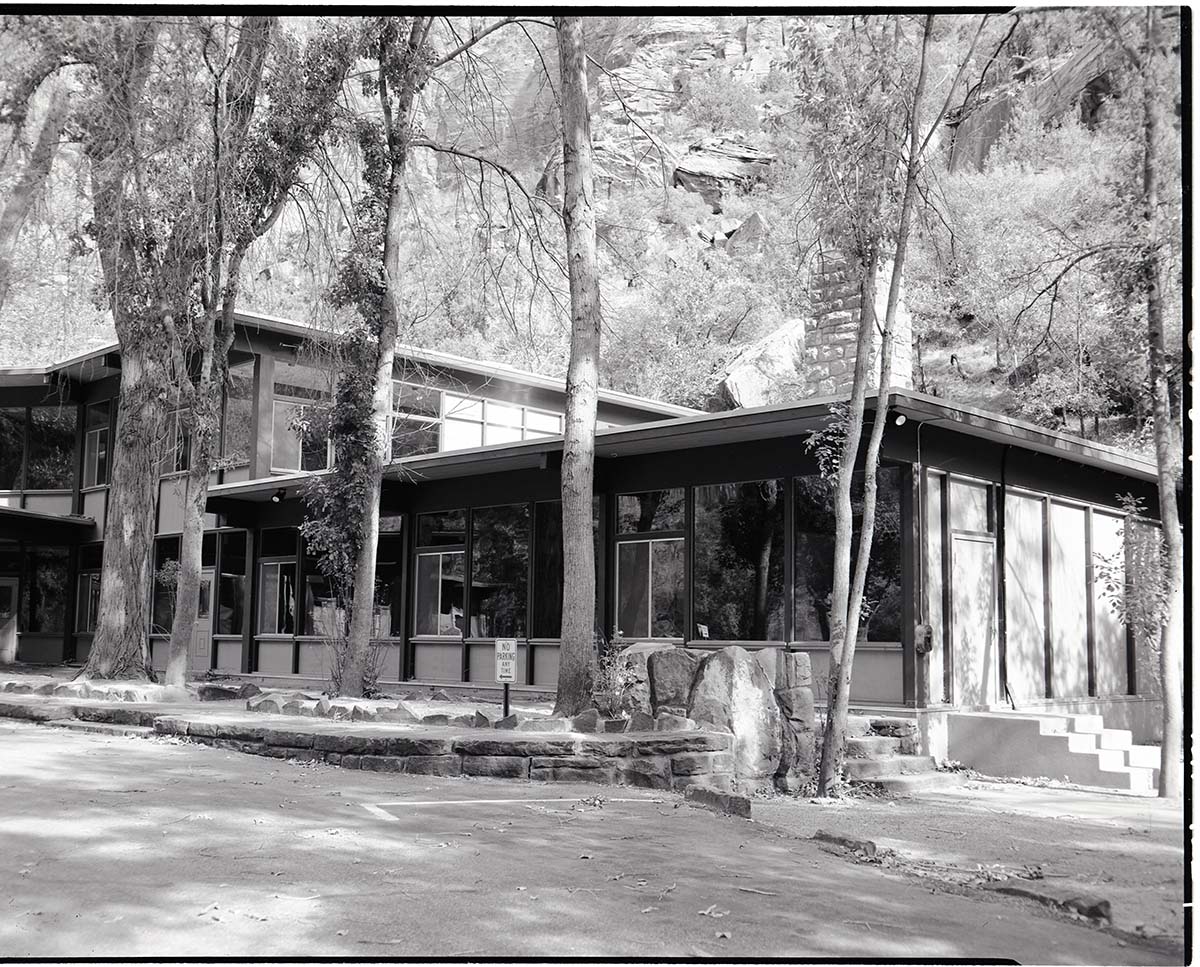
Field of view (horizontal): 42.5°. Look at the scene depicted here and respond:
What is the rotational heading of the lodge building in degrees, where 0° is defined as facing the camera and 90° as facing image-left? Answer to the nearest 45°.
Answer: approximately 45°

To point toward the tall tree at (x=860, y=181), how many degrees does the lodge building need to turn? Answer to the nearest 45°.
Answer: approximately 45° to its left

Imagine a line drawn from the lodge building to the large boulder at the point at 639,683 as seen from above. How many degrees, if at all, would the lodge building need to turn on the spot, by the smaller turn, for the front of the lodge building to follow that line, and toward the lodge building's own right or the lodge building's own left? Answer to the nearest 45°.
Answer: approximately 45° to the lodge building's own left

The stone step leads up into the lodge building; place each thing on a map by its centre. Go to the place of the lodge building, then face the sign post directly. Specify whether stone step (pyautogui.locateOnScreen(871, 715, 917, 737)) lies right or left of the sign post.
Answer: left

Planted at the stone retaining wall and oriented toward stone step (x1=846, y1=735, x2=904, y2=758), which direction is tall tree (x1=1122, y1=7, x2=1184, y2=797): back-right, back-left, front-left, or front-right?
front-right

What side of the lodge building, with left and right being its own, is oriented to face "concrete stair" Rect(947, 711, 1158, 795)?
left

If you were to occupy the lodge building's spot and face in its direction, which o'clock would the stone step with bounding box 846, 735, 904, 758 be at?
The stone step is roughly at 10 o'clock from the lodge building.
